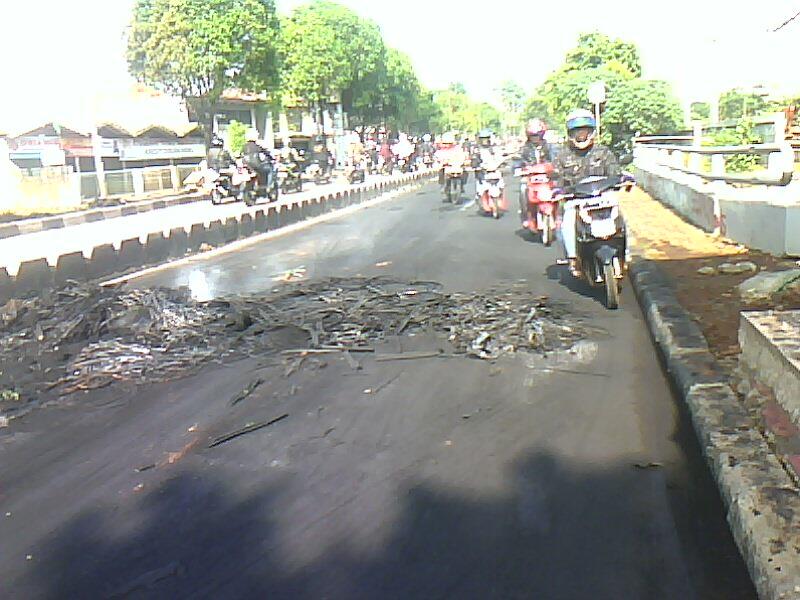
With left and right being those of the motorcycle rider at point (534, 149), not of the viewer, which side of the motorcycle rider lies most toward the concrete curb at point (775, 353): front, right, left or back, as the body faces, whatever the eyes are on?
front

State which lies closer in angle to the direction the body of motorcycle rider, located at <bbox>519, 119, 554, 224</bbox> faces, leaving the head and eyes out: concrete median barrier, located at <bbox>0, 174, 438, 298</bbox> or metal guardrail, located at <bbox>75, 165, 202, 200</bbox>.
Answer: the concrete median barrier

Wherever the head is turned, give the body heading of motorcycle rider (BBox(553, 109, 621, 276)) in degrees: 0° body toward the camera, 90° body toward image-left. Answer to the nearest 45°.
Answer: approximately 0°

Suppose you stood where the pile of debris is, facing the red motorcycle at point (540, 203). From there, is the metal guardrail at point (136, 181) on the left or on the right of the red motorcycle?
left

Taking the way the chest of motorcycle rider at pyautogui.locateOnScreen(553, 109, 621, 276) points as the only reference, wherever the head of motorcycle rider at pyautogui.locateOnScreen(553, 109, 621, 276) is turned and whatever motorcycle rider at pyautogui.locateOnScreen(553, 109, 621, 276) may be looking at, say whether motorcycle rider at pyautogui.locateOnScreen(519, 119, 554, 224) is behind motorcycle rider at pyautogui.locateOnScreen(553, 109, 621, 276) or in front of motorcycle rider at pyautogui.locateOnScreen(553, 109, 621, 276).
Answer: behind

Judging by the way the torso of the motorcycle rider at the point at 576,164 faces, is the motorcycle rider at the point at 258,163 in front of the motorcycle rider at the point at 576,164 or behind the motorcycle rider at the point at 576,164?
behind

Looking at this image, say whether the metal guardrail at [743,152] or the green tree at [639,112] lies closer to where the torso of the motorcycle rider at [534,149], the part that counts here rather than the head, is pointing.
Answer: the metal guardrail

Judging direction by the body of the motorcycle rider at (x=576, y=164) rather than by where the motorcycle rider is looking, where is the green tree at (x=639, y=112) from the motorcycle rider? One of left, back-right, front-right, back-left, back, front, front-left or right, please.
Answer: back

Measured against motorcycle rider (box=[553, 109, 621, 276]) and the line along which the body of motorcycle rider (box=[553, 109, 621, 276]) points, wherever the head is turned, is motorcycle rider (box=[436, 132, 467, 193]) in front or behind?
behind

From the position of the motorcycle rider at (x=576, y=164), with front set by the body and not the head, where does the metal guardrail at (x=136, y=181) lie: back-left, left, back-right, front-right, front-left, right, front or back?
back-right

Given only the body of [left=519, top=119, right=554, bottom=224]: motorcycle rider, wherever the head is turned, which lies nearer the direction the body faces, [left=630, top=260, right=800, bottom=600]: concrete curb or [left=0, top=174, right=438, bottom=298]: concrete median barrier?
the concrete curb

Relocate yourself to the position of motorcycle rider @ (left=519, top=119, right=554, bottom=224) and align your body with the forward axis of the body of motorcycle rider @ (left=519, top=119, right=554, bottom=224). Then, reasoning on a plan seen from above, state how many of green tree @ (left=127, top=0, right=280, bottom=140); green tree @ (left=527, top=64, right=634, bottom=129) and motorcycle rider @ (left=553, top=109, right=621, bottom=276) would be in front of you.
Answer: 1
